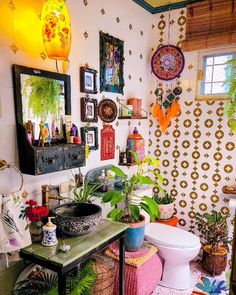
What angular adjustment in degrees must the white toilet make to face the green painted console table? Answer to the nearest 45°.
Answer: approximately 90° to its right

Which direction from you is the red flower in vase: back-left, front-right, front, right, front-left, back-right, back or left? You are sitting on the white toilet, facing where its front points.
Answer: right

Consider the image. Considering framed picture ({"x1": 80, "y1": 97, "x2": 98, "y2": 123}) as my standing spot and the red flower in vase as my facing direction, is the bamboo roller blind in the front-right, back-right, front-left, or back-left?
back-left

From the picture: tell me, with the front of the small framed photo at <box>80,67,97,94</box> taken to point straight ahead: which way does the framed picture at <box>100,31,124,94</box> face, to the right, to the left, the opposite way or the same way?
the same way

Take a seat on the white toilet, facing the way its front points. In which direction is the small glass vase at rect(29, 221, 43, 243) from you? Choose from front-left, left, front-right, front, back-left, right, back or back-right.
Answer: right

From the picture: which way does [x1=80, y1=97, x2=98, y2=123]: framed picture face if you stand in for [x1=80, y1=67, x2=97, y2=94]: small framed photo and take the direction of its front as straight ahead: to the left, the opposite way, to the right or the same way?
the same way

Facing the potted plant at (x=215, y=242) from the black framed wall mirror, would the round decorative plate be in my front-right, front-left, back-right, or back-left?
front-left

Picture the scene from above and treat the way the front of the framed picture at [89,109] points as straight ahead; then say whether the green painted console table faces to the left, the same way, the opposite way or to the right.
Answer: the same way

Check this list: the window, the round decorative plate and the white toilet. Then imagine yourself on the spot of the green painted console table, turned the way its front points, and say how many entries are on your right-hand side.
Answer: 0

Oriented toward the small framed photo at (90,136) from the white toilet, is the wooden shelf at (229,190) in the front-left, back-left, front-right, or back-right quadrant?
back-right

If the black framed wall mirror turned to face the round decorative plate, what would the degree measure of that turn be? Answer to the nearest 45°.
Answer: approximately 90° to its left

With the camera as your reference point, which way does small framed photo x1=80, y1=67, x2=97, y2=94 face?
facing the viewer and to the right of the viewer
